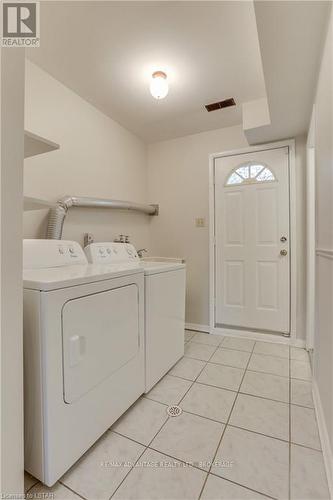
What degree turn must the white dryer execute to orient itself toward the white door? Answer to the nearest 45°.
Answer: approximately 90° to its left

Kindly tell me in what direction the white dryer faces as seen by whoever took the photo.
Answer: facing the viewer and to the right of the viewer

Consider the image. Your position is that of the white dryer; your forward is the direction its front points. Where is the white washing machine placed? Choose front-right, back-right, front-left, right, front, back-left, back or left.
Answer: left
